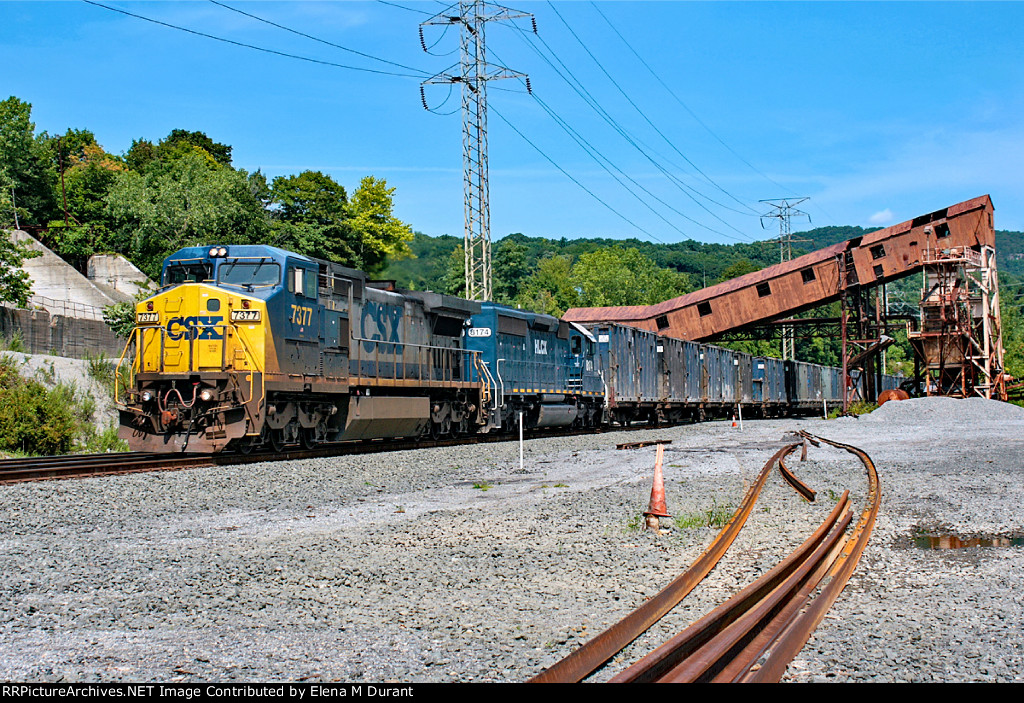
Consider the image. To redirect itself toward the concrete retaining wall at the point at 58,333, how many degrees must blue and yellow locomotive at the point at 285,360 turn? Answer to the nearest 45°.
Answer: approximately 90° to its right

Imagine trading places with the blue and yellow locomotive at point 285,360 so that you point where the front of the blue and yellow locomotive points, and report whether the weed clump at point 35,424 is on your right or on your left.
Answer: on your right

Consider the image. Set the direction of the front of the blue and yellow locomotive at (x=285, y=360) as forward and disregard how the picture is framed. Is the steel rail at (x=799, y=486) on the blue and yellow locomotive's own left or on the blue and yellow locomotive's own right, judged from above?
on the blue and yellow locomotive's own left

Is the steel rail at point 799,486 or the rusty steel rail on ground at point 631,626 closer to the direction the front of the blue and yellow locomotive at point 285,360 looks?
the rusty steel rail on ground

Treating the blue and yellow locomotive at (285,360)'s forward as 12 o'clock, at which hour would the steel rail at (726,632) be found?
The steel rail is roughly at 10 o'clock from the blue and yellow locomotive.

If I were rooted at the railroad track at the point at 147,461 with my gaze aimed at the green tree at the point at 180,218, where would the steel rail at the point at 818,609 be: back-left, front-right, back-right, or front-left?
back-right

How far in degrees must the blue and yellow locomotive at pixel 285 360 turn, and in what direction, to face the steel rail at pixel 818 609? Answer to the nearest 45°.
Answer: approximately 45° to its left

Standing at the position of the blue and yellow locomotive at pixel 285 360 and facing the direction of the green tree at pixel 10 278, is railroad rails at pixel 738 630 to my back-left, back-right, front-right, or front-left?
back-left

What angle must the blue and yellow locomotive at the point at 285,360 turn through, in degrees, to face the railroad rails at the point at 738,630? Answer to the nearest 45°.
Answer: approximately 45° to its left

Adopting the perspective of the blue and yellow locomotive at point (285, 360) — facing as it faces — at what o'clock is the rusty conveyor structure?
The rusty conveyor structure is roughly at 6 o'clock from the blue and yellow locomotive.

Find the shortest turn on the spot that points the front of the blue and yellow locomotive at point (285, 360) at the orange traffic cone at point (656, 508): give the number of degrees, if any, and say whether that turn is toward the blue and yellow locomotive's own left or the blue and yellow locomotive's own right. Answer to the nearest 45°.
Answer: approximately 90° to the blue and yellow locomotive's own left

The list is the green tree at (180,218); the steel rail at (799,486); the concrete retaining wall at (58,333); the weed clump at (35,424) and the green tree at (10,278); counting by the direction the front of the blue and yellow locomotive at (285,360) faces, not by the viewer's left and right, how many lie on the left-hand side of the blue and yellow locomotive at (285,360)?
1

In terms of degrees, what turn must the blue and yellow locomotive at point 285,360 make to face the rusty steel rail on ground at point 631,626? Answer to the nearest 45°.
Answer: approximately 45° to its left

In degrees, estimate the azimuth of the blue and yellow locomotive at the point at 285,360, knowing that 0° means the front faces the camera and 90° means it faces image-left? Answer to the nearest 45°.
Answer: approximately 45°
